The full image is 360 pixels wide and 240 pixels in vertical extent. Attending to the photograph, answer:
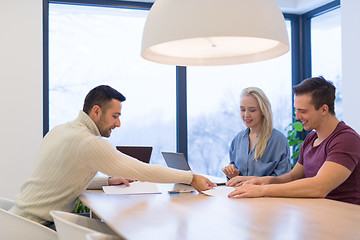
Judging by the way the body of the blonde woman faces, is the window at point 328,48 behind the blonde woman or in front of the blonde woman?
behind

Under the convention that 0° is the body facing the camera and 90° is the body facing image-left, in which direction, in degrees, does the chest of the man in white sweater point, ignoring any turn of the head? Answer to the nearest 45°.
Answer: approximately 270°

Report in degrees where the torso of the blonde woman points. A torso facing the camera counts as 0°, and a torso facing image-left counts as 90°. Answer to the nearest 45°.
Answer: approximately 45°

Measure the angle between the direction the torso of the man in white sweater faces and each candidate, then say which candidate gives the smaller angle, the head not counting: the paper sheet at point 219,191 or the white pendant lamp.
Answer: the paper sheet

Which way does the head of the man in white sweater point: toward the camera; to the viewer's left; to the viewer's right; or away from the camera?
to the viewer's right
